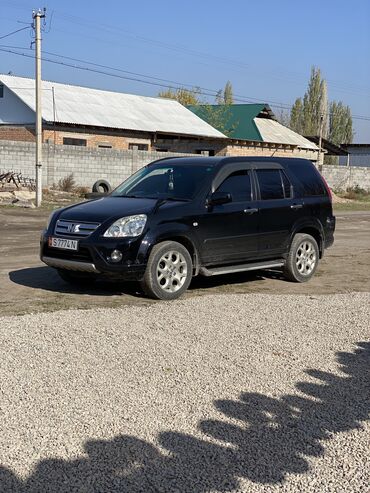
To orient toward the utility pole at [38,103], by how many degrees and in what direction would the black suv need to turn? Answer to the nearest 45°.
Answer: approximately 135° to its right

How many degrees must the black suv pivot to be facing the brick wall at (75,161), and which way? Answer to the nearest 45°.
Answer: approximately 135° to its right

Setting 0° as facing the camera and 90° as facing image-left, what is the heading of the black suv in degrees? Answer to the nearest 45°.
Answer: approximately 45°

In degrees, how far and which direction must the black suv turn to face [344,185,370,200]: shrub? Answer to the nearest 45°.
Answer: approximately 135° to its right

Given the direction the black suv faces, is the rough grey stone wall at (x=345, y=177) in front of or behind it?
behind

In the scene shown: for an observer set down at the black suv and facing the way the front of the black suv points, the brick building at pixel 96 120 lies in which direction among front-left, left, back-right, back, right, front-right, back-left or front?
back-right

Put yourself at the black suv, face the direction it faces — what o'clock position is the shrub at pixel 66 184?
The shrub is roughly at 4 o'clock from the black suv.
